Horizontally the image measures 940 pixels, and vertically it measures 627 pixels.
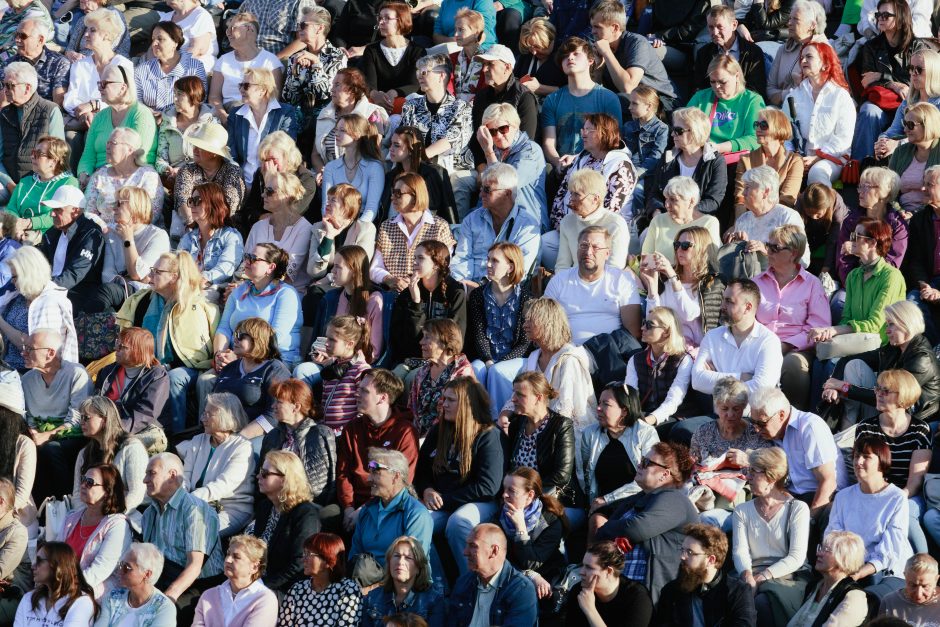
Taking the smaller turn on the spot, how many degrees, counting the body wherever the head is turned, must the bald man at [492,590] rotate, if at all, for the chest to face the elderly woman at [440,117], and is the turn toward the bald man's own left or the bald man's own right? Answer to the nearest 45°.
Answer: approximately 135° to the bald man's own right

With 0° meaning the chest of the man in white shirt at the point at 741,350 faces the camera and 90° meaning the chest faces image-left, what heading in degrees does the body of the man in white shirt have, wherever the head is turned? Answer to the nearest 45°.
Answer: approximately 45°

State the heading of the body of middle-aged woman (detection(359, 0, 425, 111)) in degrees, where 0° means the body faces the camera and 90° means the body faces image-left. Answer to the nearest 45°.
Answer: approximately 45°

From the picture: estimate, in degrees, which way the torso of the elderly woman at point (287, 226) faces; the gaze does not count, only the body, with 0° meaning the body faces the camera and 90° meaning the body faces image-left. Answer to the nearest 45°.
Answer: approximately 45°

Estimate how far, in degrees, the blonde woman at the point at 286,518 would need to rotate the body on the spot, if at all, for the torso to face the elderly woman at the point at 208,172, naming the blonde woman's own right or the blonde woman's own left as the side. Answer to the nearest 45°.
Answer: approximately 135° to the blonde woman's own right

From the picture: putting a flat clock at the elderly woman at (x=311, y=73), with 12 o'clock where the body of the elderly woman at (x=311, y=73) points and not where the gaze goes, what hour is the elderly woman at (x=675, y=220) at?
the elderly woman at (x=675, y=220) is roughly at 9 o'clock from the elderly woman at (x=311, y=73).

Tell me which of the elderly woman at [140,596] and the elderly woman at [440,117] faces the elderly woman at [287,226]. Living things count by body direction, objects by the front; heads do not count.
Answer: the elderly woman at [440,117]

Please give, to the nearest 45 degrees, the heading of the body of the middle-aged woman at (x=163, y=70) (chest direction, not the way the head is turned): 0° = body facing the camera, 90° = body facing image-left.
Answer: approximately 45°

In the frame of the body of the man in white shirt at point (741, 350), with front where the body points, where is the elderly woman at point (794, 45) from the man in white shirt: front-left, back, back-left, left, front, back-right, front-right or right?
back-right

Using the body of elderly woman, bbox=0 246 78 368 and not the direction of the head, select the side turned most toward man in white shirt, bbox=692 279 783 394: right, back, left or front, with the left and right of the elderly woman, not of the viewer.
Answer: back

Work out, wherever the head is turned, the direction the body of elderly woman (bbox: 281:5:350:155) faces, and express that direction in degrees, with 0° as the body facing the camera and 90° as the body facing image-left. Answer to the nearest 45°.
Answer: approximately 45°

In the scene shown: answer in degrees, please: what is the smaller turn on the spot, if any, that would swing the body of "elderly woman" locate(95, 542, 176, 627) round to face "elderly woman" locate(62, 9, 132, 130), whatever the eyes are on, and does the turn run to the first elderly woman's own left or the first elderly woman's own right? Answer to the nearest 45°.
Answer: approximately 135° to the first elderly woman's own right

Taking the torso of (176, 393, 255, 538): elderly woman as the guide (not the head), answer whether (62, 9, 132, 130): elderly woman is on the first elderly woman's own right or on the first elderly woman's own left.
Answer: on the first elderly woman's own right
